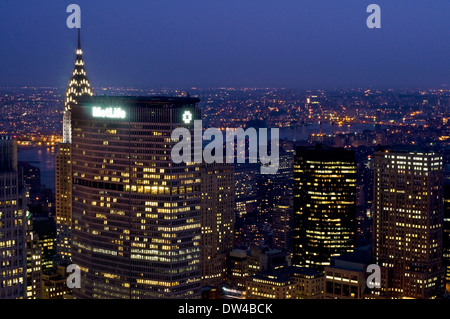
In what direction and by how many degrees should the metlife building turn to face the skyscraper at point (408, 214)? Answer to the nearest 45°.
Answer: approximately 135° to its left

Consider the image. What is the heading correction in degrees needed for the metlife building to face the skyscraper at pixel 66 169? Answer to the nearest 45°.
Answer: approximately 135° to its right

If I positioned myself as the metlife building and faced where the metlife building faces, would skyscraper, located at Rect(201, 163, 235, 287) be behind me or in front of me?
behind

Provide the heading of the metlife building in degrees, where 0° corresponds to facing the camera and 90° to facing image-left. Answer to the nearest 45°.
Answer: approximately 45°

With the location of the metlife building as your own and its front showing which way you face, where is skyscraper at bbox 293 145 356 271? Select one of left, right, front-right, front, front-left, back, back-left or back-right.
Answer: back

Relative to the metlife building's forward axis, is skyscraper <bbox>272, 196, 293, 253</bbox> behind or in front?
behind

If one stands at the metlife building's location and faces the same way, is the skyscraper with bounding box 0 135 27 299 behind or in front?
in front

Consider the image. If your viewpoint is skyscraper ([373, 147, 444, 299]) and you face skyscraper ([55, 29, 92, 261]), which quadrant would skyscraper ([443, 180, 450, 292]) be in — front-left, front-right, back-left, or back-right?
back-right

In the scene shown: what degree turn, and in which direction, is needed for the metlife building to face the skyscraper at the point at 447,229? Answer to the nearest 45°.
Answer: approximately 135° to its left

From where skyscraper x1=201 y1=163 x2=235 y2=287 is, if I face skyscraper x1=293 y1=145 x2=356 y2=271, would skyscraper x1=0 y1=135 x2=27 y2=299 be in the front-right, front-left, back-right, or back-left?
back-right
